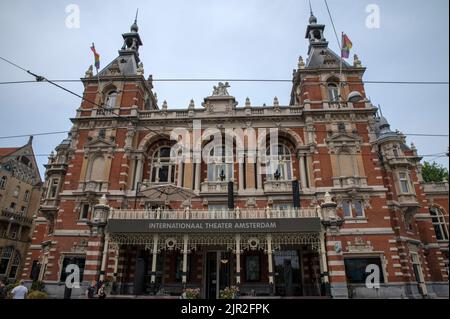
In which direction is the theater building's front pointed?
toward the camera

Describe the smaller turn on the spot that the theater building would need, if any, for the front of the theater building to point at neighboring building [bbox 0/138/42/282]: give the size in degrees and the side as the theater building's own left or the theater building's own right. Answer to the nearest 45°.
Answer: approximately 135° to the theater building's own right

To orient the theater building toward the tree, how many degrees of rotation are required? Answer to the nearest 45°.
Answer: approximately 135° to its left
